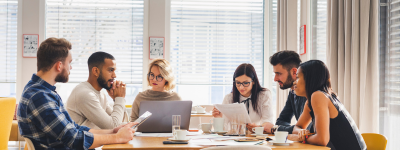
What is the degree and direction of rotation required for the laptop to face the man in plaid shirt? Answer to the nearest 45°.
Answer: approximately 135° to its left

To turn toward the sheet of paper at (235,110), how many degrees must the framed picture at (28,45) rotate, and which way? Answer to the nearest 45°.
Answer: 0° — it already faces it

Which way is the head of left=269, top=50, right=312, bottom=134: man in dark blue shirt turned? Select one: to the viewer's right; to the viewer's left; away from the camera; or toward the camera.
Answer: to the viewer's left

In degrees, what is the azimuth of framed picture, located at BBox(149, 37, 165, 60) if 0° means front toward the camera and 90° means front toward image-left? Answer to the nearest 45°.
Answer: approximately 0°

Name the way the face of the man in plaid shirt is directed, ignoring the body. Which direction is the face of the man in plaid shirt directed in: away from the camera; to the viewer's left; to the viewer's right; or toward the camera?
to the viewer's right

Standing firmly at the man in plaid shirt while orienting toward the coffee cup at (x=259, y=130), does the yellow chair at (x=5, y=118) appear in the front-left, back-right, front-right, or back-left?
back-left

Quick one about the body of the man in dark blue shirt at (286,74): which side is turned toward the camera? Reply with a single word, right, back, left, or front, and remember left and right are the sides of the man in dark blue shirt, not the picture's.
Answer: left

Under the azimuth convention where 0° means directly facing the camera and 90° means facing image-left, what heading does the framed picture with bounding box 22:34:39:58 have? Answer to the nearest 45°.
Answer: approximately 0°
